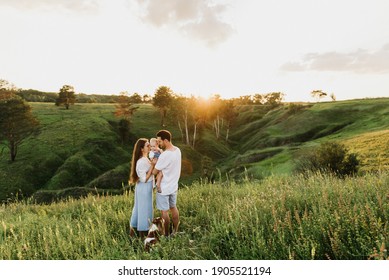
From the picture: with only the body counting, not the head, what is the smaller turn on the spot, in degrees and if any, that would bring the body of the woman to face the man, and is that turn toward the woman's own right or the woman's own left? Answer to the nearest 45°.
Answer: approximately 45° to the woman's own right

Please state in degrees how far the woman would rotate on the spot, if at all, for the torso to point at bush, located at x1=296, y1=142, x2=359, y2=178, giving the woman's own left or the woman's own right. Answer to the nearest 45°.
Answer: approximately 45° to the woman's own left

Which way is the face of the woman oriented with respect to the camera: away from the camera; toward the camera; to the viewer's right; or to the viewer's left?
to the viewer's right

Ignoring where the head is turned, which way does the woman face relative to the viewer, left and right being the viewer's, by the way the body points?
facing to the right of the viewer

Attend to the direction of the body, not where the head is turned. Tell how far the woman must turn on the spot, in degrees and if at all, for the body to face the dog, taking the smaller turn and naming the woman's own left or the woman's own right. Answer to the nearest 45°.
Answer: approximately 90° to the woman's own right

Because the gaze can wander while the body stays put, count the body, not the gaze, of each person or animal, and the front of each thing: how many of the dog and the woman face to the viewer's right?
1

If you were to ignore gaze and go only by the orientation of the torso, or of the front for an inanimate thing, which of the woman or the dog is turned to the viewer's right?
the woman
